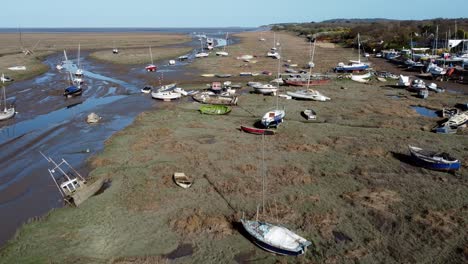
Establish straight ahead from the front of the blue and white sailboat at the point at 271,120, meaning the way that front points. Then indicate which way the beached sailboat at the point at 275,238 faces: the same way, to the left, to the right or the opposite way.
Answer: to the left

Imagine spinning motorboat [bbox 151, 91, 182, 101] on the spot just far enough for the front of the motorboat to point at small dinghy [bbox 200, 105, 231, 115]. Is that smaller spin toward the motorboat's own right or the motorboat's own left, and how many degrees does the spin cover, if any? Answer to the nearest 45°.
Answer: approximately 135° to the motorboat's own left

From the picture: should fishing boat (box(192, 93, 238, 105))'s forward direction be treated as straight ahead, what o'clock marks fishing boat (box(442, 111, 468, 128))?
fishing boat (box(442, 111, 468, 128)) is roughly at 7 o'clock from fishing boat (box(192, 93, 238, 105)).

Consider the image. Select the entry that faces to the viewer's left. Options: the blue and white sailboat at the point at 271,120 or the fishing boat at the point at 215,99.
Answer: the fishing boat at the point at 215,99

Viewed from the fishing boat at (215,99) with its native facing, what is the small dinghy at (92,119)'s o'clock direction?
The small dinghy is roughly at 11 o'clock from the fishing boat.

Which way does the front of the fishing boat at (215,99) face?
to the viewer's left

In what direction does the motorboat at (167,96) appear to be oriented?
to the viewer's left
